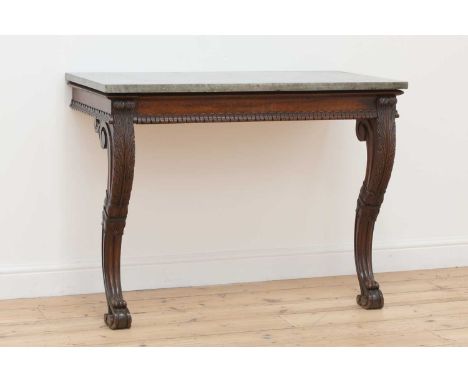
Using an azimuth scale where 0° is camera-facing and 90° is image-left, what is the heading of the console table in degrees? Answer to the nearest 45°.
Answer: approximately 0°
